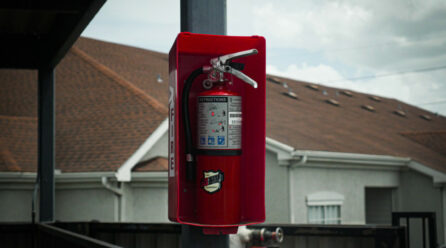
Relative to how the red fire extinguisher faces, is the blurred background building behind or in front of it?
behind

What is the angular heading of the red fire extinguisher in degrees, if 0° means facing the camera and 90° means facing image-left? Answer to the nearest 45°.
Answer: approximately 0°
